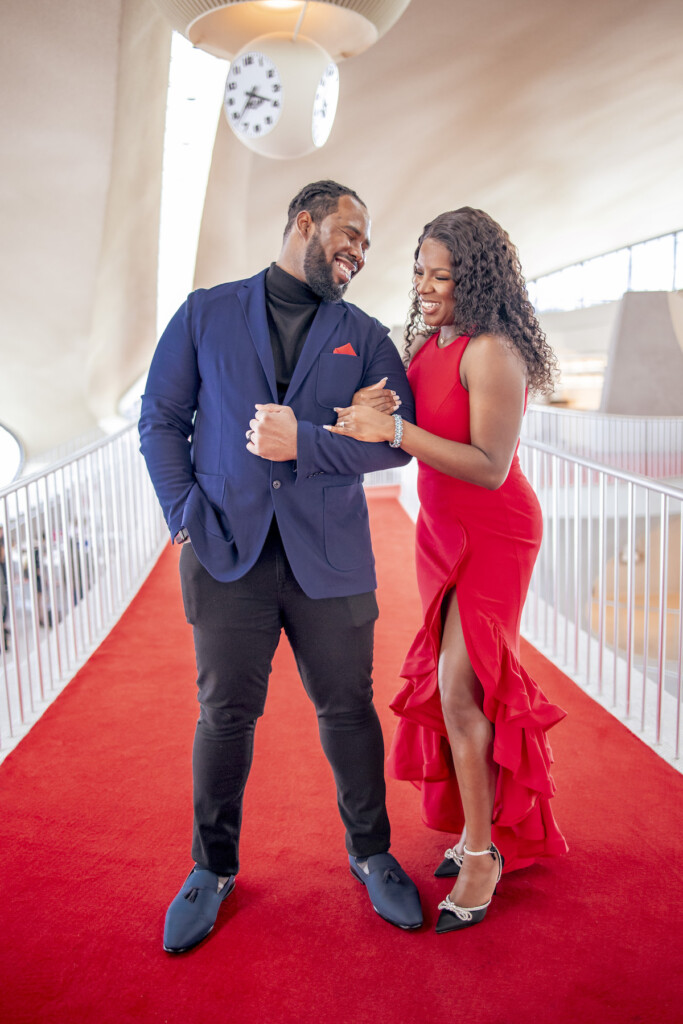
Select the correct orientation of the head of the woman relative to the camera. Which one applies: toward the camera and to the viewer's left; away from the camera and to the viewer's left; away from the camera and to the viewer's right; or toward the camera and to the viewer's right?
toward the camera and to the viewer's left

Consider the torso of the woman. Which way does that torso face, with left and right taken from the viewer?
facing the viewer and to the left of the viewer

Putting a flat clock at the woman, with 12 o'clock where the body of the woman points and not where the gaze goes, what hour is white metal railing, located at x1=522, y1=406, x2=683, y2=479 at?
The white metal railing is roughly at 5 o'clock from the woman.

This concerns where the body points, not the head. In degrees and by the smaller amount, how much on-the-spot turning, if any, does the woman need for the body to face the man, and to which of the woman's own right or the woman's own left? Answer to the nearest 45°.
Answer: approximately 45° to the woman's own right

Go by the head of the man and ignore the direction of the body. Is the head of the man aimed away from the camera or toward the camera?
toward the camera

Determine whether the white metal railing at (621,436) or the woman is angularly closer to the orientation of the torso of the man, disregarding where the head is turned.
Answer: the woman

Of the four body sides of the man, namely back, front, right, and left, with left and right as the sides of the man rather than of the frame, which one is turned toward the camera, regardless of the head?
front

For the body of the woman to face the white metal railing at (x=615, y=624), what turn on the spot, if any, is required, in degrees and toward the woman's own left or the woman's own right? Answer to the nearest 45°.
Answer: approximately 180°

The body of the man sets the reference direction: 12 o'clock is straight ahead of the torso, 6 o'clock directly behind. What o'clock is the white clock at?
The white clock is roughly at 6 o'clock from the man.

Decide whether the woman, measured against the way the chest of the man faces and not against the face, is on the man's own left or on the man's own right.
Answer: on the man's own left

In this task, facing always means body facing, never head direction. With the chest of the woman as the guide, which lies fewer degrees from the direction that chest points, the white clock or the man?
the man

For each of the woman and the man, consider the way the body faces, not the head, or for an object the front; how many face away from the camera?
0
